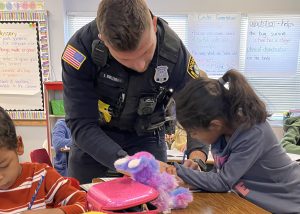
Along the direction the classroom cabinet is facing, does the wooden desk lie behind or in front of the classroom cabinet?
in front

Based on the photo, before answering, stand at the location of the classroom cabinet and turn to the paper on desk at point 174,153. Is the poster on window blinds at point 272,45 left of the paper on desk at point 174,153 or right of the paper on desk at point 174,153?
left

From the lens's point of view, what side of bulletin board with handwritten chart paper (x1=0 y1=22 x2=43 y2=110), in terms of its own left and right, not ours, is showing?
front

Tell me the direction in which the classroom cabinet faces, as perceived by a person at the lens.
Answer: facing the viewer

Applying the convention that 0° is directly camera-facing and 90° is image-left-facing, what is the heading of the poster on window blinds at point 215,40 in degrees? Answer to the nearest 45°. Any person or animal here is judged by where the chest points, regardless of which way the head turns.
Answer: approximately 0°

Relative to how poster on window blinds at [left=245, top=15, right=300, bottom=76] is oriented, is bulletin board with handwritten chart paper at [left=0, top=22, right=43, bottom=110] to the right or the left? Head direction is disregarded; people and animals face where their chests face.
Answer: on its right

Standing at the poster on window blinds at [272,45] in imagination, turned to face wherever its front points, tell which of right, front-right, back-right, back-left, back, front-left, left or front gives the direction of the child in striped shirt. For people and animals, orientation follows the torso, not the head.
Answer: front

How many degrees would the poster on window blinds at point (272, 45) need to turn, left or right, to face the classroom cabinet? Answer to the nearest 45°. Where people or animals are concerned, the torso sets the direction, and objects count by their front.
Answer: approximately 45° to its right

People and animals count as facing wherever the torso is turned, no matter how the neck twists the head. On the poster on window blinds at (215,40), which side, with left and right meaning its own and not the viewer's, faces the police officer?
front

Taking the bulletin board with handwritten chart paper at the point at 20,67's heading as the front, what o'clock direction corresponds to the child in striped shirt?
The child in striped shirt is roughly at 12 o'clock from the bulletin board with handwritten chart paper.

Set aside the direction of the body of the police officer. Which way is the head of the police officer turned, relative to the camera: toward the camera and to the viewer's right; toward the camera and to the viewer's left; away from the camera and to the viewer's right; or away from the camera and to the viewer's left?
toward the camera and to the viewer's right

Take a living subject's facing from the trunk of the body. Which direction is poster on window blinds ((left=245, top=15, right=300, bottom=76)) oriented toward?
toward the camera

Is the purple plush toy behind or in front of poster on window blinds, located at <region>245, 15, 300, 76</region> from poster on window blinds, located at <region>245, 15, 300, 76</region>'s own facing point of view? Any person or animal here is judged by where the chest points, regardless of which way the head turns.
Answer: in front

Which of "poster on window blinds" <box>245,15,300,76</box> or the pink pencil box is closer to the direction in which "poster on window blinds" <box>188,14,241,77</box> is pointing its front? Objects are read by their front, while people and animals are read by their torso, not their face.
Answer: the pink pencil box

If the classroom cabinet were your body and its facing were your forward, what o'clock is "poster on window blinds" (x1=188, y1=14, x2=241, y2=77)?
The poster on window blinds is roughly at 9 o'clock from the classroom cabinet.

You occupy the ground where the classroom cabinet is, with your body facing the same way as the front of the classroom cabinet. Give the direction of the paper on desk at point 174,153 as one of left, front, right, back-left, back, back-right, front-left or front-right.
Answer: front-left
